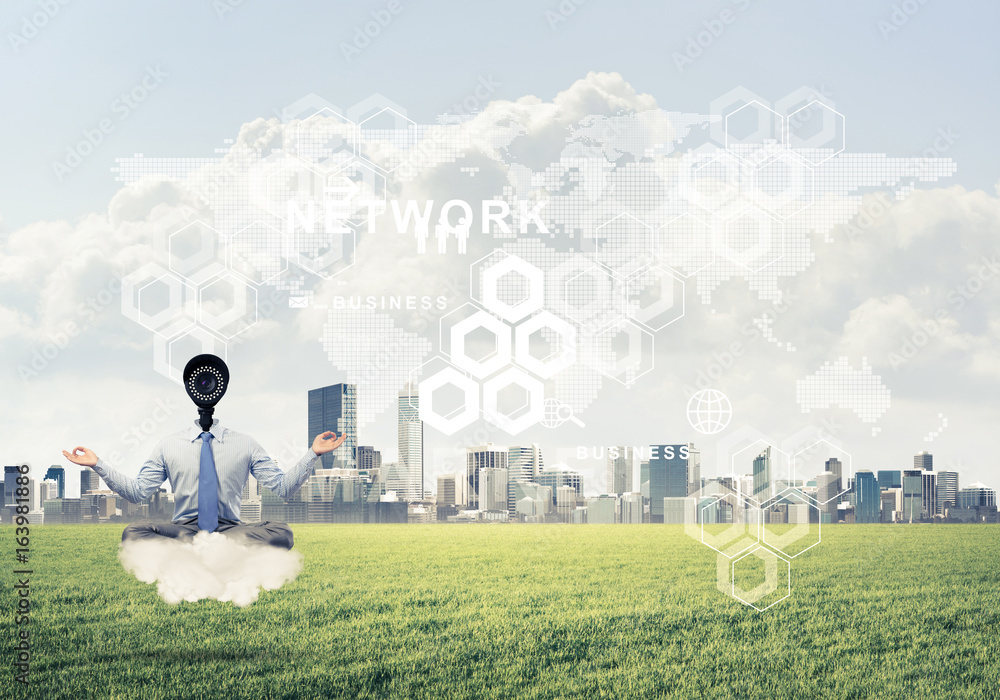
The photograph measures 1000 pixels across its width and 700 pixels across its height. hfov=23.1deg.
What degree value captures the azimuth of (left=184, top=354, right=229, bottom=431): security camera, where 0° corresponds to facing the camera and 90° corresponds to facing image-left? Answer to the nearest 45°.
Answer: approximately 0°

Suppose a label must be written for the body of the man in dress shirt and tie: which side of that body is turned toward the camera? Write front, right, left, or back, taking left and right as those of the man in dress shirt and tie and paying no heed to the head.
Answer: front
